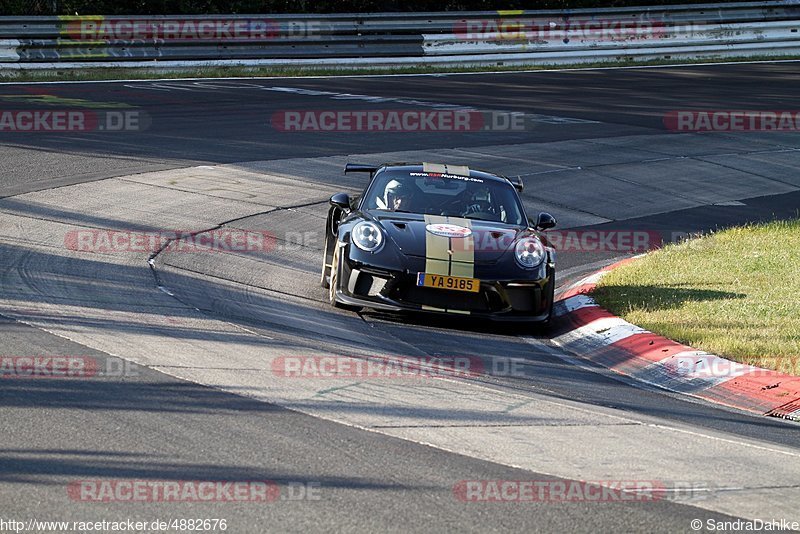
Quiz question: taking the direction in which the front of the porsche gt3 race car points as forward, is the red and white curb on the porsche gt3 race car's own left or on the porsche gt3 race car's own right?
on the porsche gt3 race car's own left

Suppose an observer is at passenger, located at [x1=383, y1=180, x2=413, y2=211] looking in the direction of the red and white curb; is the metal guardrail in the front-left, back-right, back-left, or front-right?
back-left

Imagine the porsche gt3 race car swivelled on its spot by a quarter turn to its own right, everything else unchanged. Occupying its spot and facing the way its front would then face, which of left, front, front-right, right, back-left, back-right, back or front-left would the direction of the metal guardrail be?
right

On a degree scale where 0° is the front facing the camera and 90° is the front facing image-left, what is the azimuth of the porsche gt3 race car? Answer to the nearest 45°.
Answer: approximately 0°

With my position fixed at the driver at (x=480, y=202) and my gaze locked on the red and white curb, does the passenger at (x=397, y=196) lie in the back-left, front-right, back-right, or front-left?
back-right
